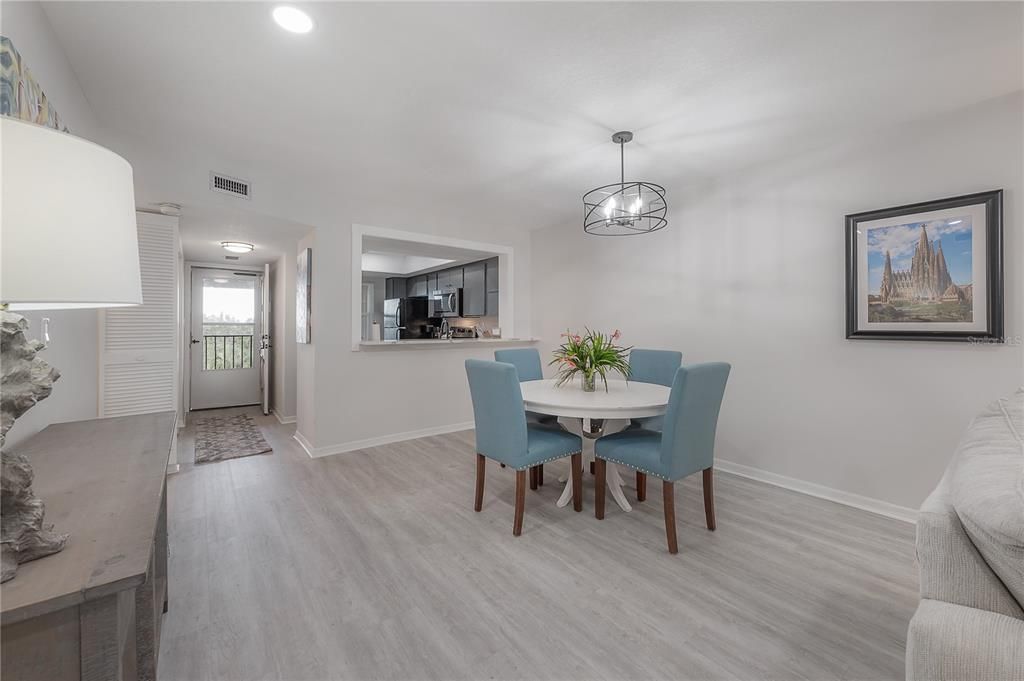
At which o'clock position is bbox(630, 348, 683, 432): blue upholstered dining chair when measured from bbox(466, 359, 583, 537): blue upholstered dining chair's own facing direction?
bbox(630, 348, 683, 432): blue upholstered dining chair is roughly at 12 o'clock from bbox(466, 359, 583, 537): blue upholstered dining chair.

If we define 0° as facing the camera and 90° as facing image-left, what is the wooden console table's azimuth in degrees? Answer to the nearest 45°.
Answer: approximately 270°

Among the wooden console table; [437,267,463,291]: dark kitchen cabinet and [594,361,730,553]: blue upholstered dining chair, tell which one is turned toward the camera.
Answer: the dark kitchen cabinet

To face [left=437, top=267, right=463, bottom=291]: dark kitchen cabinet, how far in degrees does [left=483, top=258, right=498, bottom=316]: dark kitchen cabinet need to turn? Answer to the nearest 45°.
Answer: approximately 90° to its right

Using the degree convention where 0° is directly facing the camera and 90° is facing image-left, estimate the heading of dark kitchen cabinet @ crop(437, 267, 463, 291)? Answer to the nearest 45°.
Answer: approximately 0°

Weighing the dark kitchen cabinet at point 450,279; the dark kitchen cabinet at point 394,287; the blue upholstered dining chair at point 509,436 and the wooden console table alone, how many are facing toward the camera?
2

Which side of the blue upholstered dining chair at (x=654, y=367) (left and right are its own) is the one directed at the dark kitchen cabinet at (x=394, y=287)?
right

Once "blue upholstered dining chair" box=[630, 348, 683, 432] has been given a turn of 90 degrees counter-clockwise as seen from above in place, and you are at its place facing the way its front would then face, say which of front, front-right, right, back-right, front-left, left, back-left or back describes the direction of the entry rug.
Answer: back-right

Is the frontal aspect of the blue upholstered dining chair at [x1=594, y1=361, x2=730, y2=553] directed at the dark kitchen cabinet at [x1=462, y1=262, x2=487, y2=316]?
yes

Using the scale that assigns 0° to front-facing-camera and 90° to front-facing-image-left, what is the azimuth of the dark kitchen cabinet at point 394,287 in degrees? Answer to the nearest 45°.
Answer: approximately 0°

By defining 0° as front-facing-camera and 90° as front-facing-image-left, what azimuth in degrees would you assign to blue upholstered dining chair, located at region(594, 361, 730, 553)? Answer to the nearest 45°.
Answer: approximately 135°

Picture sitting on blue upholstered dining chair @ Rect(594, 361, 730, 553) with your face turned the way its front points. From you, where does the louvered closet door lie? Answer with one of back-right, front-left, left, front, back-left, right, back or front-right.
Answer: front-left

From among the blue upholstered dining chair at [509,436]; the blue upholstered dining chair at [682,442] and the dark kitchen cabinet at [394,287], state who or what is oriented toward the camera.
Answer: the dark kitchen cabinet

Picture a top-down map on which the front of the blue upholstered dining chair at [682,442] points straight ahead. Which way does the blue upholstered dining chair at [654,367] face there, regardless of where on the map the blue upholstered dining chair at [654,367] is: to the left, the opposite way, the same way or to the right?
to the left

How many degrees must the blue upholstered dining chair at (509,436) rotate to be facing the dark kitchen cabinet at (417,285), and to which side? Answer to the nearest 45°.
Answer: approximately 45° to its left
